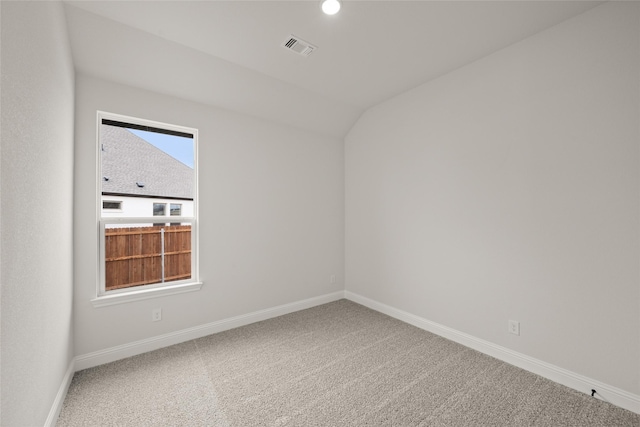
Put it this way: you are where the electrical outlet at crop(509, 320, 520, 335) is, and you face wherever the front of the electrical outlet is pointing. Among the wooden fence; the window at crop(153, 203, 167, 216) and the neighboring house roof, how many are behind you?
0

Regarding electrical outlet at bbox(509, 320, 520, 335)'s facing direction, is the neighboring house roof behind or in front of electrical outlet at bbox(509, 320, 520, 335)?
in front

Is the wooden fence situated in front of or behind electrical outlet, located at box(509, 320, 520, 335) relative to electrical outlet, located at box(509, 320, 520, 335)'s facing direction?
in front

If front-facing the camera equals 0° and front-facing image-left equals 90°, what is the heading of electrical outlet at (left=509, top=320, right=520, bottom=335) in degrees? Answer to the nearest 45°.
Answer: approximately 45°
